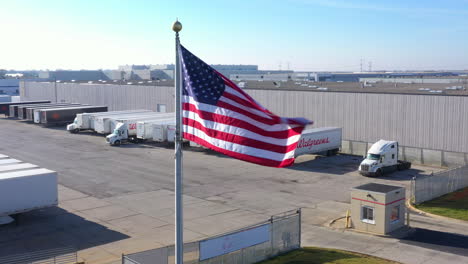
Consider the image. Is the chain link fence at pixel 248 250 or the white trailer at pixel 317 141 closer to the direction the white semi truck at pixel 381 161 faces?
the chain link fence

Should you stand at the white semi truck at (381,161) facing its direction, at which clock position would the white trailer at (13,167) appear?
The white trailer is roughly at 12 o'clock from the white semi truck.

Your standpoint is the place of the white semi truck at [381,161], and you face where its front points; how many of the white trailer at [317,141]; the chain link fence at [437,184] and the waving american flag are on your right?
1

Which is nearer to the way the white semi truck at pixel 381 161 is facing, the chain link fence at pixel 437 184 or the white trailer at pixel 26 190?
the white trailer

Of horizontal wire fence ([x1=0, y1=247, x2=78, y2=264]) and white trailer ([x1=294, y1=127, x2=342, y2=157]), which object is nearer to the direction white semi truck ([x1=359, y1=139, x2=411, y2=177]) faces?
the horizontal wire fence

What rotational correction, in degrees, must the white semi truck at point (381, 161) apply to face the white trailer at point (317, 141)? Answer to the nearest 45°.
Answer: approximately 90° to its right

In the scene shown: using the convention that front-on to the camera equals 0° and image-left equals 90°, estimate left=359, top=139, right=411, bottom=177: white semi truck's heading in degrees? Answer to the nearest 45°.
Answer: approximately 45°

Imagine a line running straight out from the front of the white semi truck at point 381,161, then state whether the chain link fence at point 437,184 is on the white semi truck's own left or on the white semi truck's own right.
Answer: on the white semi truck's own left

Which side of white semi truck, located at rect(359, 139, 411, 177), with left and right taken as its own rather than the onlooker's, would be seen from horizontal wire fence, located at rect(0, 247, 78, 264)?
front

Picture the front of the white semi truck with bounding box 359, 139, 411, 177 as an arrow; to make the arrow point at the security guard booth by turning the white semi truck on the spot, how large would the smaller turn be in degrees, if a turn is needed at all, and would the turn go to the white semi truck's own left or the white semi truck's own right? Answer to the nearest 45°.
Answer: approximately 45° to the white semi truck's own left

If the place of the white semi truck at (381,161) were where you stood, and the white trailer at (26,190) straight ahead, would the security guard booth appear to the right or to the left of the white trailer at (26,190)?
left

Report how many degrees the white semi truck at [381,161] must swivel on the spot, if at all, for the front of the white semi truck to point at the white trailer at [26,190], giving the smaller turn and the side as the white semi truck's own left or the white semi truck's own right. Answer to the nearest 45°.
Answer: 0° — it already faces it

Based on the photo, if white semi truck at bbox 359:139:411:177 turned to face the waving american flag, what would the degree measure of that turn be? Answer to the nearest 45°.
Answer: approximately 45° to its left

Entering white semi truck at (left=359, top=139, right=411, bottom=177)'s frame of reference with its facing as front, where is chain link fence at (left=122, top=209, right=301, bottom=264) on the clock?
The chain link fence is roughly at 11 o'clock from the white semi truck.

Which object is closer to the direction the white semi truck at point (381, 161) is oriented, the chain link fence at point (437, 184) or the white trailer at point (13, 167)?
the white trailer
